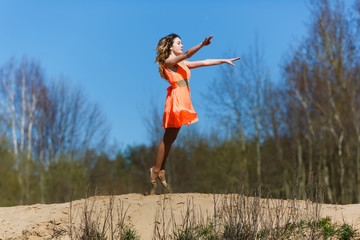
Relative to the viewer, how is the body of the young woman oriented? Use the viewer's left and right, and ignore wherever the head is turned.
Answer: facing to the right of the viewer
